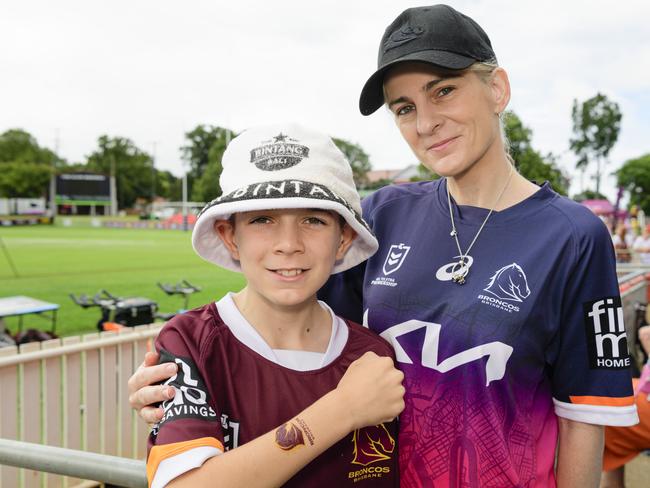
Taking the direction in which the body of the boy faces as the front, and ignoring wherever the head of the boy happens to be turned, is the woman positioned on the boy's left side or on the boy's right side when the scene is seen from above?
on the boy's left side

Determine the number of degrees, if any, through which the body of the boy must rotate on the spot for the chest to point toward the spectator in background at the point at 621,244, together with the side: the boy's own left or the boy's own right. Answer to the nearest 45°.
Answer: approximately 135° to the boy's own left

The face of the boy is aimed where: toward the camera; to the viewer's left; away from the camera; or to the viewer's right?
toward the camera

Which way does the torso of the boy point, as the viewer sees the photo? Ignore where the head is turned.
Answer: toward the camera
